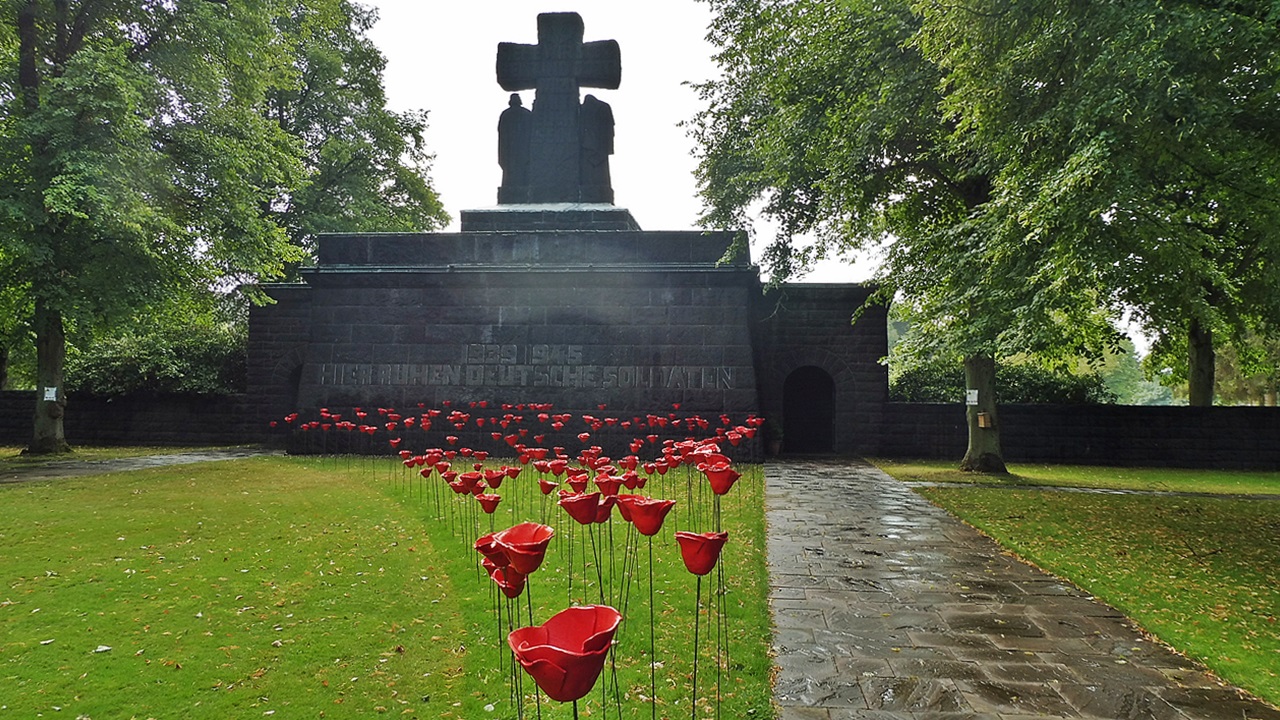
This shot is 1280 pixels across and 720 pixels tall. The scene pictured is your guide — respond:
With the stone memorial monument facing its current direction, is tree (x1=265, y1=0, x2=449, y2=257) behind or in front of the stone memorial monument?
behind

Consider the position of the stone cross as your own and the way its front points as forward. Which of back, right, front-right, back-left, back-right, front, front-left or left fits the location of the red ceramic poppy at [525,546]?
front

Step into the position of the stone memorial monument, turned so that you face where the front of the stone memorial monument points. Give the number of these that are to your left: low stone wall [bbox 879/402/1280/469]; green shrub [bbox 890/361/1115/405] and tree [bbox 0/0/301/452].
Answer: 2

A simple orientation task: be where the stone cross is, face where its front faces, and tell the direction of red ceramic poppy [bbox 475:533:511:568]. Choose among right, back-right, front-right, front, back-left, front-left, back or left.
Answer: front

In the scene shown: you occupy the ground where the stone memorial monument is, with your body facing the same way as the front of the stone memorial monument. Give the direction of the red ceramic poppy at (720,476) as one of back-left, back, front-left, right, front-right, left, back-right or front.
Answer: front

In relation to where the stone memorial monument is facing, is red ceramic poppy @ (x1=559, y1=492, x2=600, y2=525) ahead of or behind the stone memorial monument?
ahead

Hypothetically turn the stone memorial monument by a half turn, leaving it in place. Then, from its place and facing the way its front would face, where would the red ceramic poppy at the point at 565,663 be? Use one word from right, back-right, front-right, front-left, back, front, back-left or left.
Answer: back

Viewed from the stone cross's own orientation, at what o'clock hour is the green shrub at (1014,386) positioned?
The green shrub is roughly at 9 o'clock from the stone cross.

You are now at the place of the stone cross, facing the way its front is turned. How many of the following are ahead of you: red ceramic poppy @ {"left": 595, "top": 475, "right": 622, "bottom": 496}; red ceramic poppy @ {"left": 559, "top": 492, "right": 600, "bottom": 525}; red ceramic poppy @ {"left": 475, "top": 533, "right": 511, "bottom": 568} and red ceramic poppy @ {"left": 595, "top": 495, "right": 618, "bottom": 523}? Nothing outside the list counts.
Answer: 4

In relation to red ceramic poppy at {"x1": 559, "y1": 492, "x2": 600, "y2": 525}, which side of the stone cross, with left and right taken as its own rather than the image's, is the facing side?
front

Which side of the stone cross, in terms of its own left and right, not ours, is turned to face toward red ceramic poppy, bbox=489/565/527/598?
front

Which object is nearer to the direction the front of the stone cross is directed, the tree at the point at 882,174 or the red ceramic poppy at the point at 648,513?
the red ceramic poppy

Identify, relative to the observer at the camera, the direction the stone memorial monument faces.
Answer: facing the viewer

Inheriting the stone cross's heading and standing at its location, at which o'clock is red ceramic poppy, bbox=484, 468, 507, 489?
The red ceramic poppy is roughly at 12 o'clock from the stone cross.

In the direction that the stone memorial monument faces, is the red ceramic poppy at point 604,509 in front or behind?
in front

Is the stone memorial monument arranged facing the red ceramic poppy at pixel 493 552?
yes

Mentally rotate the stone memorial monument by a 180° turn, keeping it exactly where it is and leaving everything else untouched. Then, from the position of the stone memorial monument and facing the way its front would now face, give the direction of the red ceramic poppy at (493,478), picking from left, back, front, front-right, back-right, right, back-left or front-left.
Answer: back
